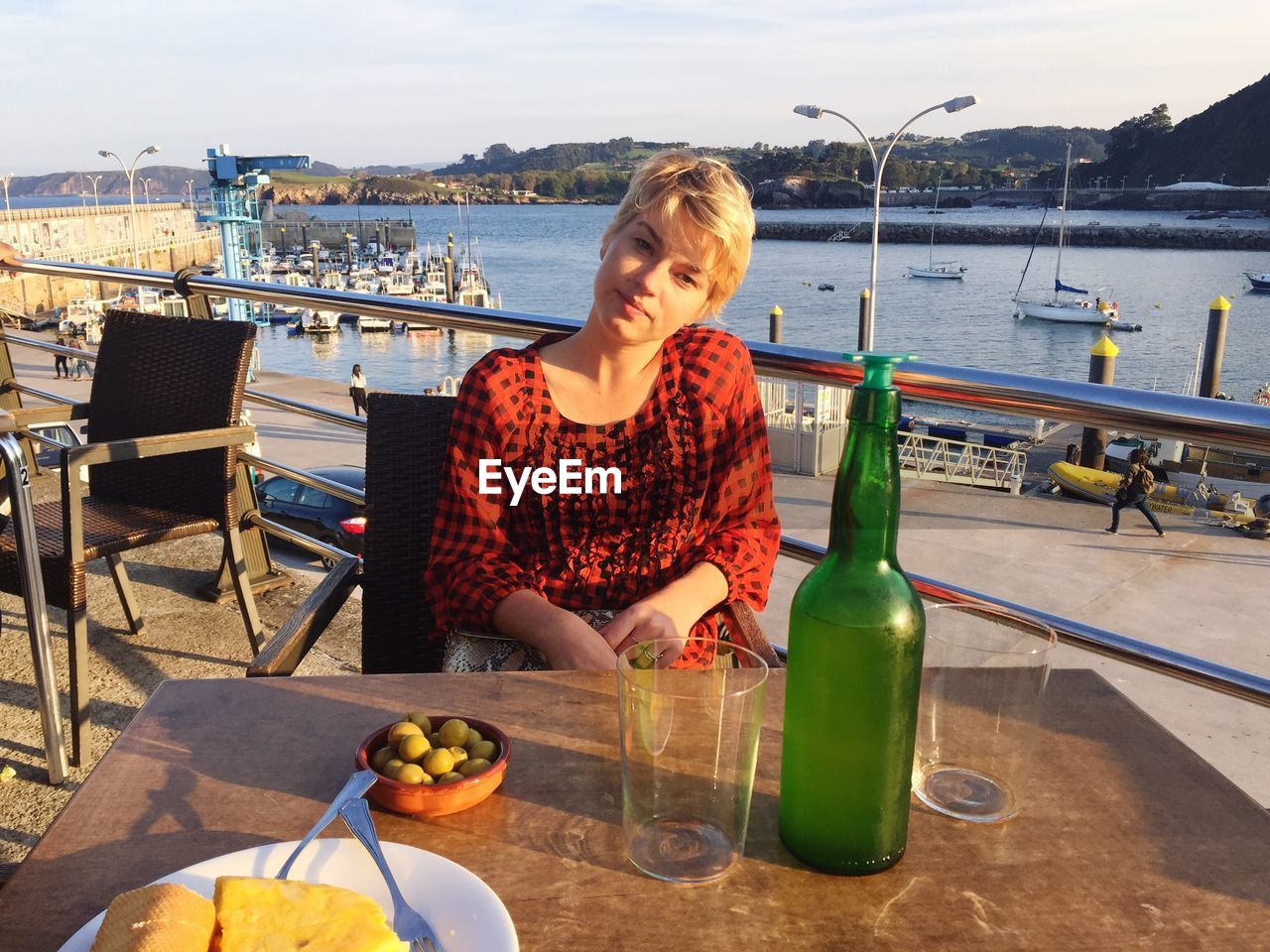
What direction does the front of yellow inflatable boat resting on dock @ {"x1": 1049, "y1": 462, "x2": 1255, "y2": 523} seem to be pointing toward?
to the viewer's left

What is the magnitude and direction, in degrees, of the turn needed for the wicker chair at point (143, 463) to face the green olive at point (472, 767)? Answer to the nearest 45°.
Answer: approximately 45° to its left

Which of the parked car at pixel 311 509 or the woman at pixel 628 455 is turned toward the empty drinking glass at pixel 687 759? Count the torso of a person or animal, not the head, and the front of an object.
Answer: the woman

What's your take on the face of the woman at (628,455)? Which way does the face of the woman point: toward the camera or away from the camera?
toward the camera

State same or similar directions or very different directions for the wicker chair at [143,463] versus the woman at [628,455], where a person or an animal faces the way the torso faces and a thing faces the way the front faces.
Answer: same or similar directions

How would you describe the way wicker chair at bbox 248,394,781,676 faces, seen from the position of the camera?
facing the viewer

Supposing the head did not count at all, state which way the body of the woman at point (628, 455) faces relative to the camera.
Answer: toward the camera

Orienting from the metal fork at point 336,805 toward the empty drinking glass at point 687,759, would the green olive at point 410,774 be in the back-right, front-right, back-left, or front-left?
front-left

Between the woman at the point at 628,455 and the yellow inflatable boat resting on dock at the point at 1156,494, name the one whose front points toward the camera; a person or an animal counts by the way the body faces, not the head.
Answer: the woman

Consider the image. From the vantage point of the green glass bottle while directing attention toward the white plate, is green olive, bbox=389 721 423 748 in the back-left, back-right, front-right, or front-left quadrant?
front-right

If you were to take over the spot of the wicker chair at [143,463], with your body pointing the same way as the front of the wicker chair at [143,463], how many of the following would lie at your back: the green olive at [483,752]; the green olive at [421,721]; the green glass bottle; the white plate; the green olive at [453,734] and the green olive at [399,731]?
0

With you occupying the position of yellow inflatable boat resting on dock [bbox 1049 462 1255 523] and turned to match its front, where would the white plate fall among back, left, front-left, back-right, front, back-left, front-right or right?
left

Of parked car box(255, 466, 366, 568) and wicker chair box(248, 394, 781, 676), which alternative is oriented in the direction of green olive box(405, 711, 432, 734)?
the wicker chair

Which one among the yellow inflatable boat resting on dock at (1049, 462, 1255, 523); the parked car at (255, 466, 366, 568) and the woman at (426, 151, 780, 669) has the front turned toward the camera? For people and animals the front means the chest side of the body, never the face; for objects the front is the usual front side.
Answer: the woman

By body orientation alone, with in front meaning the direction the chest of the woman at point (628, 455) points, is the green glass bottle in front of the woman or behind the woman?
in front
